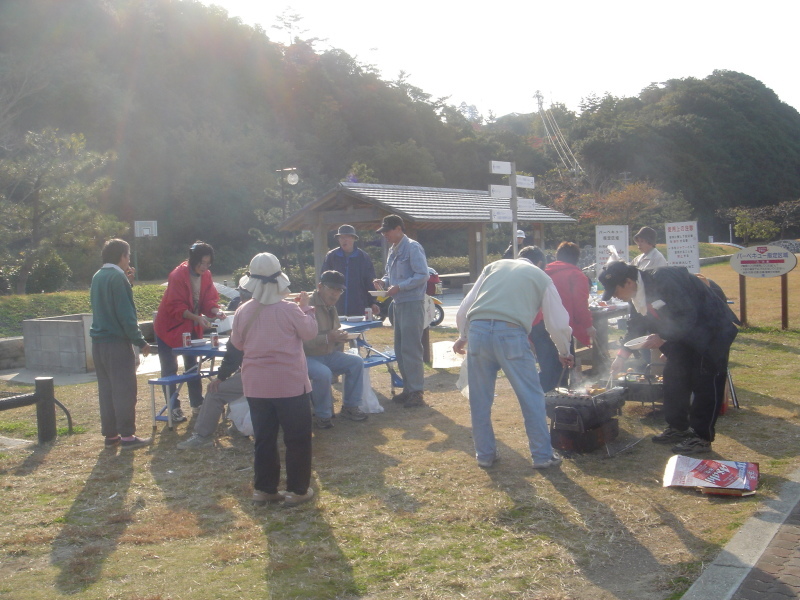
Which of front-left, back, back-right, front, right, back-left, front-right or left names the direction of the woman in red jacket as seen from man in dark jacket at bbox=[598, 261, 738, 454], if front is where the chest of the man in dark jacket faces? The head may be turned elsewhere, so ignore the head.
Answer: front

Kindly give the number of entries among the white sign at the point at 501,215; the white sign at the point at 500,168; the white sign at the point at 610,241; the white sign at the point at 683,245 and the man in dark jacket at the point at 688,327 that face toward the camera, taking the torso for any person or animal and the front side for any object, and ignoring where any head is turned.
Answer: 4

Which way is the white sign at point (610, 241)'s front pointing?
toward the camera

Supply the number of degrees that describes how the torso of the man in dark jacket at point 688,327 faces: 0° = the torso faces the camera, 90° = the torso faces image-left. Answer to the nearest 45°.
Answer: approximately 90°

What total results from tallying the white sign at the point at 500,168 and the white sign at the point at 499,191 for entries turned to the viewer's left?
0

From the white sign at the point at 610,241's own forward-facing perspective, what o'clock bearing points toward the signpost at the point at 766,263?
The signpost is roughly at 10 o'clock from the white sign.

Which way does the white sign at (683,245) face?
toward the camera

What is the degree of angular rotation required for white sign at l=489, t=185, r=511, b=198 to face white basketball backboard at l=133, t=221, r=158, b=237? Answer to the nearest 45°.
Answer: approximately 135° to its right

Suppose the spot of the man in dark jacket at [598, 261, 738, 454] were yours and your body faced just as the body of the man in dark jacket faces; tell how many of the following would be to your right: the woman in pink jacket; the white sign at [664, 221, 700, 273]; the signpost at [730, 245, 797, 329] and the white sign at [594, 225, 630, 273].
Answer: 3

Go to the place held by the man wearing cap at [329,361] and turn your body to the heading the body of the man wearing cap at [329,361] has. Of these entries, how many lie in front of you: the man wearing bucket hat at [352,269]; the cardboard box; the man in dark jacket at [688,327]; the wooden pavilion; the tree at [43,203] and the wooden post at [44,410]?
2

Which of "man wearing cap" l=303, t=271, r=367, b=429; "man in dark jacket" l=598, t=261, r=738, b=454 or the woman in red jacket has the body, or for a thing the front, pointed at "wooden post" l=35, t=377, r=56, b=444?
the man in dark jacket

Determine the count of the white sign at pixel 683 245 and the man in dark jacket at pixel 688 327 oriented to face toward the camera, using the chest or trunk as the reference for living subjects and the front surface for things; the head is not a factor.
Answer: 1
